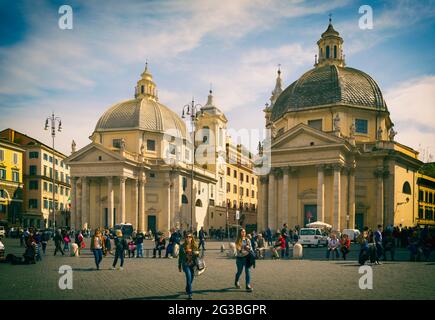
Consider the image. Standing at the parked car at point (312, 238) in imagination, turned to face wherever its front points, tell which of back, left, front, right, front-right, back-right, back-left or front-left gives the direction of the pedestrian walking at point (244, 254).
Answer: front

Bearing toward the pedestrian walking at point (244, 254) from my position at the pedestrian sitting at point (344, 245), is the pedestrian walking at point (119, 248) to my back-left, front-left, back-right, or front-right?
front-right

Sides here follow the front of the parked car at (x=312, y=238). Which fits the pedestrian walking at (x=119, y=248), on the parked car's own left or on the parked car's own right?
on the parked car's own right

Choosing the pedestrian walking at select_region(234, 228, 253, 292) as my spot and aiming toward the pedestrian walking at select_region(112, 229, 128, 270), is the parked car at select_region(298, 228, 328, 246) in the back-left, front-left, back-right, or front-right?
front-right
